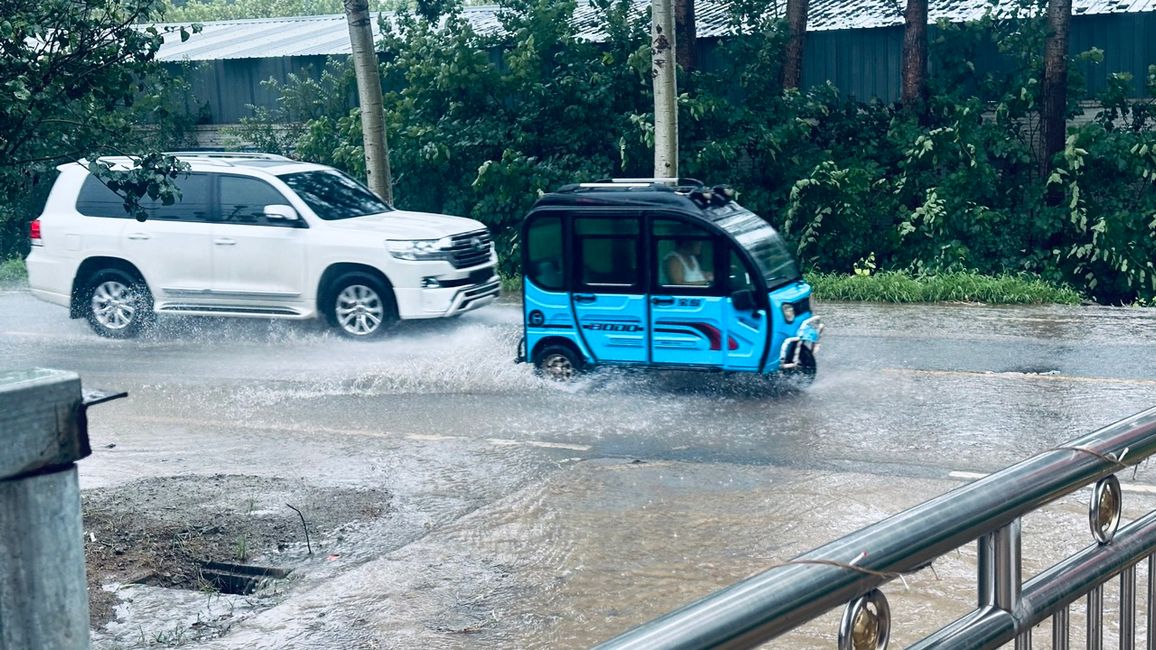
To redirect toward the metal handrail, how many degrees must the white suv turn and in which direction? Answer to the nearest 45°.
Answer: approximately 45° to its right

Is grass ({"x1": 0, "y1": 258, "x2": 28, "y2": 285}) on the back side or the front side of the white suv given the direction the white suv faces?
on the back side

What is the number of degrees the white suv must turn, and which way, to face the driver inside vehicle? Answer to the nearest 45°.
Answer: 0° — it already faces them

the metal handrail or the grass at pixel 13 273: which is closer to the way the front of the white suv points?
the metal handrail

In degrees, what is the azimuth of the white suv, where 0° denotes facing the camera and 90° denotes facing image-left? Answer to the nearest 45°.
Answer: approximately 315°

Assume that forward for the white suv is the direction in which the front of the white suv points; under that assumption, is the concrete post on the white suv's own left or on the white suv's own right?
on the white suv's own right

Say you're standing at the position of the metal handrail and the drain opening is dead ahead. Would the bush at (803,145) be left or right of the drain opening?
right

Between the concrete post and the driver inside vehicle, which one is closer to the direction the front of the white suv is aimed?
the driver inside vehicle
